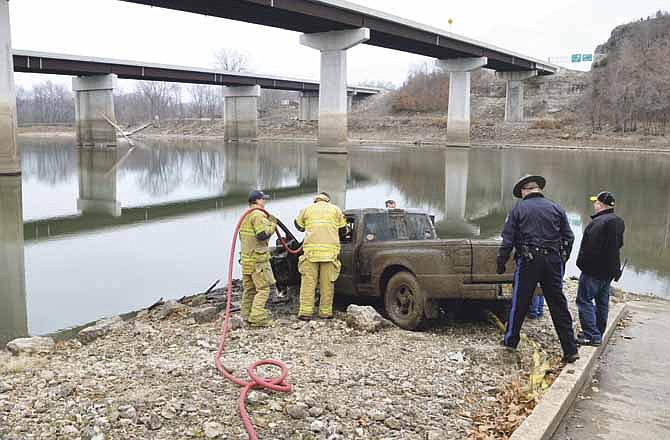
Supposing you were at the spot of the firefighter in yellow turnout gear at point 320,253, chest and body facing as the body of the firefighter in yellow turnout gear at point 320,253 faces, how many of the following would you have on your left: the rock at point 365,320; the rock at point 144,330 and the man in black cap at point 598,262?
1

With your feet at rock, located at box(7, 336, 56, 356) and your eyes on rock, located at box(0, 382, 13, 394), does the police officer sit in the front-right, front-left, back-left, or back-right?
front-left

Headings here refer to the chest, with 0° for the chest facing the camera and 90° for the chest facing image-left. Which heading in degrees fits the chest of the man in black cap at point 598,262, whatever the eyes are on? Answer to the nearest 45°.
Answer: approximately 135°

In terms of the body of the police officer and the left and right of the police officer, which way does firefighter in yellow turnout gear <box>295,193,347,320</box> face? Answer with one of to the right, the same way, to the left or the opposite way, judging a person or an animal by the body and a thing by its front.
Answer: the same way

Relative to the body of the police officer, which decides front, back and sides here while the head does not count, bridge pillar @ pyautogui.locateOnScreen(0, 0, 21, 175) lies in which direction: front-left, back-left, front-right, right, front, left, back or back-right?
front-left

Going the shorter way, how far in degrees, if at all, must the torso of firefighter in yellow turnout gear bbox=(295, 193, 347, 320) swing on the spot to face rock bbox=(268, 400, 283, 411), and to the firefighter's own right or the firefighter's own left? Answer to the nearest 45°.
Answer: approximately 180°

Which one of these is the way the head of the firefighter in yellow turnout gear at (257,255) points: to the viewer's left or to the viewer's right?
to the viewer's right

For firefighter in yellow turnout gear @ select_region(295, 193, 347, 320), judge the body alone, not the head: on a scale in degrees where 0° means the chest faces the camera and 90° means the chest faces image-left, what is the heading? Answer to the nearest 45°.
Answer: approximately 180°

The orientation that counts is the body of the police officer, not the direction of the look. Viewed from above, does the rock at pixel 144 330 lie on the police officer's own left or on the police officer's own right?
on the police officer's own left

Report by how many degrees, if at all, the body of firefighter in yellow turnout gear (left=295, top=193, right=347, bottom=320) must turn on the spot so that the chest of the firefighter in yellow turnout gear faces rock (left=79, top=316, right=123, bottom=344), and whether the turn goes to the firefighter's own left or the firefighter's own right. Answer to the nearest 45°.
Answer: approximately 90° to the firefighter's own left

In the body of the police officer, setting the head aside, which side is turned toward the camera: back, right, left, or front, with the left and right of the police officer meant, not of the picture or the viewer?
back

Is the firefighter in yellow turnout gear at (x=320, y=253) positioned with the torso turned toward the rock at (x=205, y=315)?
no

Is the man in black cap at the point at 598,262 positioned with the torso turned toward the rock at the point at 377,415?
no

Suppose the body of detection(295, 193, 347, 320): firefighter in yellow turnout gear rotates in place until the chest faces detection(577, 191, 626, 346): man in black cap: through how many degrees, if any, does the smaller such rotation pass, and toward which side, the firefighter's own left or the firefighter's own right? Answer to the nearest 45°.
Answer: approximately 135° to the firefighter's own right

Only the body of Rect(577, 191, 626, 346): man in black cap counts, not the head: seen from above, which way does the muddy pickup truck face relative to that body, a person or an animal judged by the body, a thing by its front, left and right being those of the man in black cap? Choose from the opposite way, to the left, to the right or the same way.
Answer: the same way

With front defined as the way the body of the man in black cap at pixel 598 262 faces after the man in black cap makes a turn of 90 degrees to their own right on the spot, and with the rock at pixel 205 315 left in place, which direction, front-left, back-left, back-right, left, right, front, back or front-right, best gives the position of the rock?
back-left

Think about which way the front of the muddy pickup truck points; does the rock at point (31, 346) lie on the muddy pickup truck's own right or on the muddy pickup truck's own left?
on the muddy pickup truck's own left

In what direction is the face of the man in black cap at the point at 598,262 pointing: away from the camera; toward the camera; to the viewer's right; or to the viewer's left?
to the viewer's left

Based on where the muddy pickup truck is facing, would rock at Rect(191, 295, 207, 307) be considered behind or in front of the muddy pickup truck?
in front
